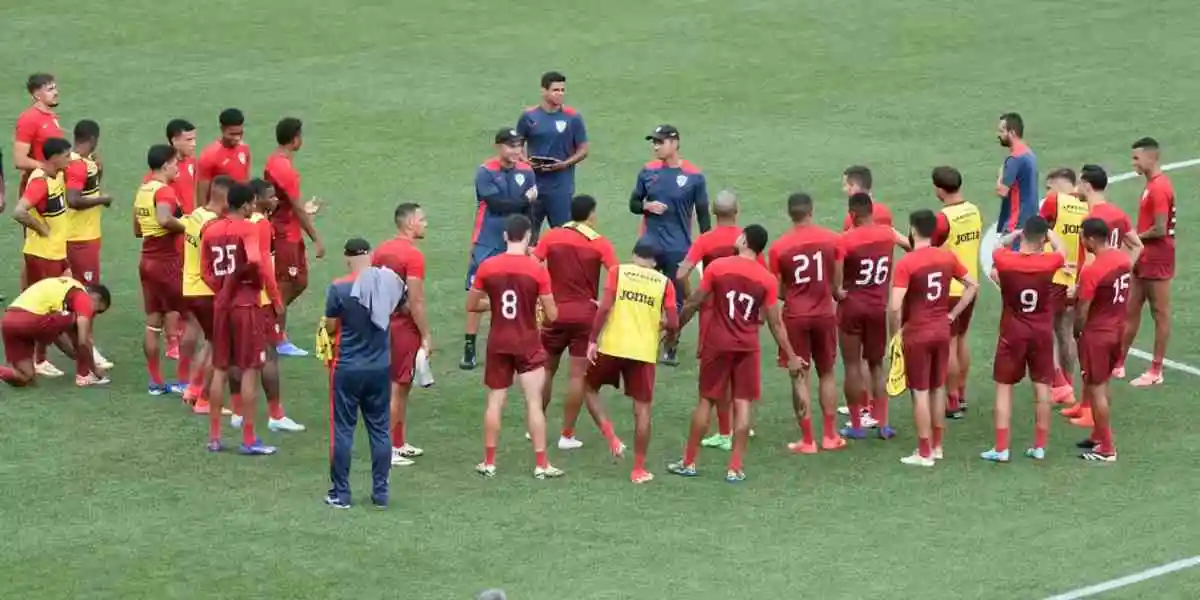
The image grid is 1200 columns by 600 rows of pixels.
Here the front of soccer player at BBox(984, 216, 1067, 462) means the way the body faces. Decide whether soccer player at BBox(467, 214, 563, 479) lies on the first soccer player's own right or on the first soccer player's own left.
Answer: on the first soccer player's own left

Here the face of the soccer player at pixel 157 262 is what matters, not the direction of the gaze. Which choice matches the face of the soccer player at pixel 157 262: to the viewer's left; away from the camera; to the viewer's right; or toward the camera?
to the viewer's right

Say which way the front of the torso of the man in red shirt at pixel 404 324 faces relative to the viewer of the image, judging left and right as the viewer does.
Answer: facing to the right of the viewer

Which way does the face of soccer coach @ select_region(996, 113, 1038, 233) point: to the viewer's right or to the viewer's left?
to the viewer's left

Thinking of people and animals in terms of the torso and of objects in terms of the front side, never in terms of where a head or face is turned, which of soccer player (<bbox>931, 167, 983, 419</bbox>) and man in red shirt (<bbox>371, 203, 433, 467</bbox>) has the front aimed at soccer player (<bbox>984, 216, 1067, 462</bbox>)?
the man in red shirt

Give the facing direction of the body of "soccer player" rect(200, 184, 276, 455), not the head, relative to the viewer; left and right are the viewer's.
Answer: facing away from the viewer and to the right of the viewer

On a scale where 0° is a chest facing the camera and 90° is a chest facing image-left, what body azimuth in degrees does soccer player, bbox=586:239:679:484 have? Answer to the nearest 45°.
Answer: approximately 180°

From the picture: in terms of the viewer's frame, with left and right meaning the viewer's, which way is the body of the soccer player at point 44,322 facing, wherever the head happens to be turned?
facing to the right of the viewer

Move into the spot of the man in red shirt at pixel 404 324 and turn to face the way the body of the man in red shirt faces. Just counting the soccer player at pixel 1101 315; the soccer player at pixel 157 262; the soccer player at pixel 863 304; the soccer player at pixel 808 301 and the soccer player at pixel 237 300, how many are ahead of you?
3

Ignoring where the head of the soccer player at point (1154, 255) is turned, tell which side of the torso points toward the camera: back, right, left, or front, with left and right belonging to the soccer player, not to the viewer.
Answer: left

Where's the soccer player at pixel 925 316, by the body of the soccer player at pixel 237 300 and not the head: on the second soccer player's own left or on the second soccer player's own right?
on the second soccer player's own right

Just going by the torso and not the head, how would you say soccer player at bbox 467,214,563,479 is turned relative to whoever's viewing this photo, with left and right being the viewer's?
facing away from the viewer

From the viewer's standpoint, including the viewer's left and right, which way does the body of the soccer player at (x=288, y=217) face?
facing to the right of the viewer

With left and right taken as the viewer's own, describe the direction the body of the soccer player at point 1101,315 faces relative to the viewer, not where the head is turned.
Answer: facing away from the viewer and to the left of the viewer

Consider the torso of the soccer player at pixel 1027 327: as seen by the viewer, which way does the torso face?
away from the camera

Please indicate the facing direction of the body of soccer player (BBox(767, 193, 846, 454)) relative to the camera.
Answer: away from the camera

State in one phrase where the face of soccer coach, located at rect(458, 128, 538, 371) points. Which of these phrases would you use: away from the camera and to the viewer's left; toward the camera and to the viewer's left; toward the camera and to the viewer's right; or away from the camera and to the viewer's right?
toward the camera and to the viewer's right

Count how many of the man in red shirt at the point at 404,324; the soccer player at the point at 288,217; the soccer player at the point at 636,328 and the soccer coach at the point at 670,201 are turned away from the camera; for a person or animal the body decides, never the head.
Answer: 1
